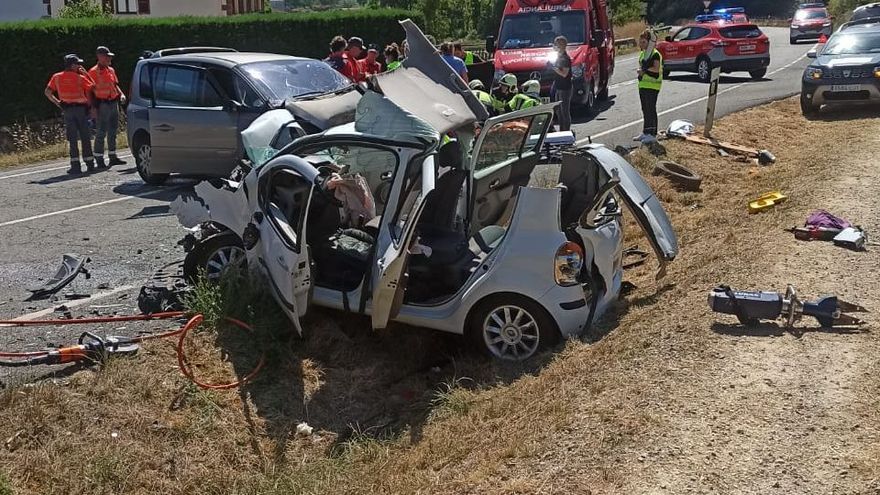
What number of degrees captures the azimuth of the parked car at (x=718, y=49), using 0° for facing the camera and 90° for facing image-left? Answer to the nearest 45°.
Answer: approximately 135°

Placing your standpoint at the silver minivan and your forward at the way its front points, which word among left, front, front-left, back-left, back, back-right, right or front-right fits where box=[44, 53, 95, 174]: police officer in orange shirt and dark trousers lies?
back

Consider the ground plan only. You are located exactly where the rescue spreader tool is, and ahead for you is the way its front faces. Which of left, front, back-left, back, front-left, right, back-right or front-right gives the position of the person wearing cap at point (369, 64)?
back-left

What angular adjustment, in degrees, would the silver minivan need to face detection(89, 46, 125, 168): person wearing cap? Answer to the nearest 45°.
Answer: approximately 180°

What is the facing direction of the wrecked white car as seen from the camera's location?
facing away from the viewer and to the left of the viewer

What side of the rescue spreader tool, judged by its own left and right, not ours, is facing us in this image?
right

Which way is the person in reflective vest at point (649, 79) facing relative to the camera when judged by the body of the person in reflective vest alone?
to the viewer's left
